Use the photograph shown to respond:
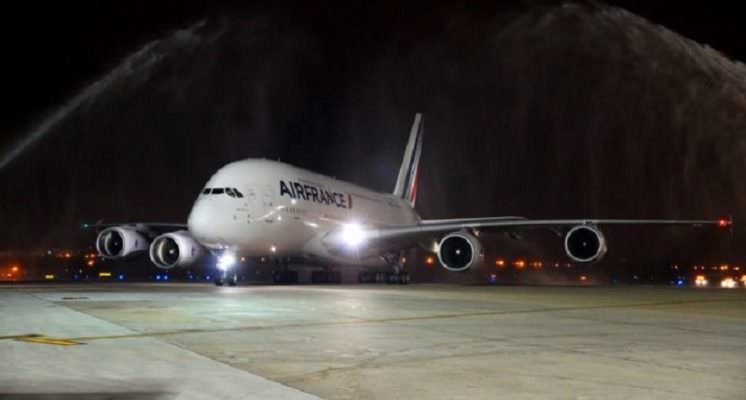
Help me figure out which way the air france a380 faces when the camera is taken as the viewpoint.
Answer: facing the viewer and to the left of the viewer
